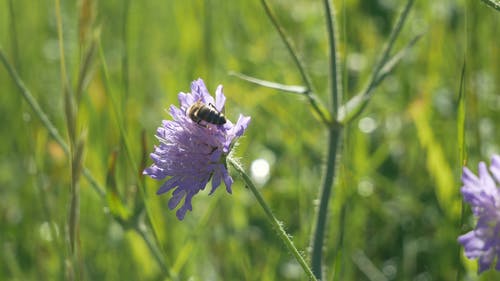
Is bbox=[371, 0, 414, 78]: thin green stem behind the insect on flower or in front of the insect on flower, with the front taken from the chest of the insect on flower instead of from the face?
behind

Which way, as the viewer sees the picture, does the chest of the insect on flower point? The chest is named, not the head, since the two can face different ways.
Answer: to the viewer's left

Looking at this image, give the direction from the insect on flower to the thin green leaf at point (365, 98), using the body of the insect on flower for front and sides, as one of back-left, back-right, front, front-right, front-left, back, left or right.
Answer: back-right

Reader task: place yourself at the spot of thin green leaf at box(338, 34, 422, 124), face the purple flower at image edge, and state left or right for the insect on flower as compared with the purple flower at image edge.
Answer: right

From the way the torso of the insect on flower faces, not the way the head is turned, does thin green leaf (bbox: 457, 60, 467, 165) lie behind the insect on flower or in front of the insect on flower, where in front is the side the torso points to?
behind

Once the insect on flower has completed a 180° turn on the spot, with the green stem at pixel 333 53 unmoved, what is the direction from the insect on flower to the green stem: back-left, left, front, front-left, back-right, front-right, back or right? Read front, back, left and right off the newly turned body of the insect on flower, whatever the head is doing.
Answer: front-left
